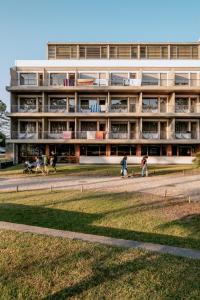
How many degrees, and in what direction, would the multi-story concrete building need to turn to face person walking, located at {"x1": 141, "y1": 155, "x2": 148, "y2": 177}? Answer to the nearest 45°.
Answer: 0° — it already faces them

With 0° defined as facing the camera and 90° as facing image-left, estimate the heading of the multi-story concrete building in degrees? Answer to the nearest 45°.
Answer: approximately 0°
